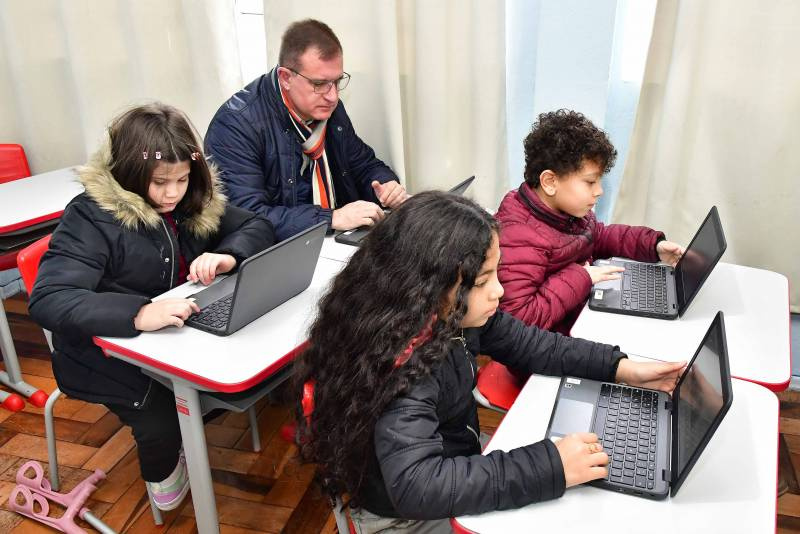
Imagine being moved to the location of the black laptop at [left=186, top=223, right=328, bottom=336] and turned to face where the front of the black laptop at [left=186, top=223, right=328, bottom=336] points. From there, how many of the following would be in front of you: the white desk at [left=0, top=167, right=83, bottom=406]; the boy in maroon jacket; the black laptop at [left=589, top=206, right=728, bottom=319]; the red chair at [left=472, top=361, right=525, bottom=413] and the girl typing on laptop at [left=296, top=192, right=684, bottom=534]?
1

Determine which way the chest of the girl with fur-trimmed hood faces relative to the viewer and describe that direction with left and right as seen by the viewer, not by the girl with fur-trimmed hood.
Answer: facing the viewer and to the right of the viewer

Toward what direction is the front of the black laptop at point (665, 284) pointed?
to the viewer's left

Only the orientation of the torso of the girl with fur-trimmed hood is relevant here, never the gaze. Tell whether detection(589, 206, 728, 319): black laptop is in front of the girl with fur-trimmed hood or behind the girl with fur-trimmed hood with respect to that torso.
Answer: in front

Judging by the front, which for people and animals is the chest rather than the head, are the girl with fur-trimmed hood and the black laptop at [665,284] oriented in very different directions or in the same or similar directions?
very different directions

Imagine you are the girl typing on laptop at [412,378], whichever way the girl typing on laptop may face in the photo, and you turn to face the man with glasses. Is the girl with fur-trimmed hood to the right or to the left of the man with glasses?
left

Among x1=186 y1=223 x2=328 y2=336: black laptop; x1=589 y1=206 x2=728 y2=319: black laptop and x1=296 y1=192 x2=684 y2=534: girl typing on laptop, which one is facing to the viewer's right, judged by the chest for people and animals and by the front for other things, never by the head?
the girl typing on laptop

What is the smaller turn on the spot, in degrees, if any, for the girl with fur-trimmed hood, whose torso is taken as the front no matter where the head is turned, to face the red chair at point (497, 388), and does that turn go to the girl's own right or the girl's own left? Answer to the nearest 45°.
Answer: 0° — they already face it

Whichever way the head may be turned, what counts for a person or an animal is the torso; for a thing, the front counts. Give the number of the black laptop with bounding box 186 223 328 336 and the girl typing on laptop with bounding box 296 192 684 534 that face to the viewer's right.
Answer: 1

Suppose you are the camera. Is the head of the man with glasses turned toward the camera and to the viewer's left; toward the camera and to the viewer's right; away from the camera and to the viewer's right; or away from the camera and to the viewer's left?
toward the camera and to the viewer's right

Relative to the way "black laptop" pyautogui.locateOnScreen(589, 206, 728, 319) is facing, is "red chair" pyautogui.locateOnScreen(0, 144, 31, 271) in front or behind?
in front
